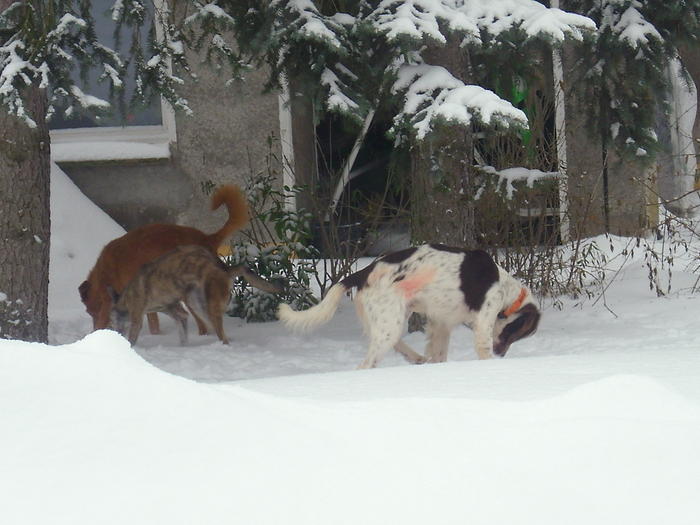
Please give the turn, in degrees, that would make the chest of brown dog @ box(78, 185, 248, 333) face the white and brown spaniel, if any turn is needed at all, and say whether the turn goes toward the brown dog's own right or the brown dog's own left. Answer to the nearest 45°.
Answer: approximately 135° to the brown dog's own left

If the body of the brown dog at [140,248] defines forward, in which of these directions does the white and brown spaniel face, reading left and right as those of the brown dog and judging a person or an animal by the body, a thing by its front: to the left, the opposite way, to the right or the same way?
the opposite way

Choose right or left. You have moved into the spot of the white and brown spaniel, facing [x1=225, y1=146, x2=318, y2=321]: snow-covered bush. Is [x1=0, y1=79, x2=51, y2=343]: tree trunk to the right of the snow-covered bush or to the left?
left

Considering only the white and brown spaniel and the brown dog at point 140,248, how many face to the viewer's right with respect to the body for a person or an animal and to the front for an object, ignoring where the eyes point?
1

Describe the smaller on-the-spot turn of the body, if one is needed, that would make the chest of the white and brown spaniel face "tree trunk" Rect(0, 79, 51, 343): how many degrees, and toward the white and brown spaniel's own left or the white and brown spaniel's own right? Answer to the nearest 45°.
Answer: approximately 180°

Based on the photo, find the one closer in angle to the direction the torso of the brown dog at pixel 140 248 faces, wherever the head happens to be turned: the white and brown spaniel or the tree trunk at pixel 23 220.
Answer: the tree trunk

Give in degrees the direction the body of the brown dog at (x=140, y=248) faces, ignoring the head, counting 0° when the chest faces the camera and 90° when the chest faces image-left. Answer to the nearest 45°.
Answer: approximately 90°

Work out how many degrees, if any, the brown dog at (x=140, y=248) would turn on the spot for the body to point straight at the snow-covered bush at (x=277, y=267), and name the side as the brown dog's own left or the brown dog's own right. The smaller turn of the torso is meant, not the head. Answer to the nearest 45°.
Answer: approximately 180°

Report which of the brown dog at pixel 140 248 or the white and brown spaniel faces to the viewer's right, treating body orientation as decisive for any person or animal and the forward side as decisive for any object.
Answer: the white and brown spaniel

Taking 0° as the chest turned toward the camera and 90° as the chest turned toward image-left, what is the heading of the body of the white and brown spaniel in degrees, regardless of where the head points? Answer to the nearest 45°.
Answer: approximately 270°

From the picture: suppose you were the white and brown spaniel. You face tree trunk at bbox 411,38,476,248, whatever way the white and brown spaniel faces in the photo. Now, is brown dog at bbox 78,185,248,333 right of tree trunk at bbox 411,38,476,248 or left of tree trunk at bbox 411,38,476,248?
left

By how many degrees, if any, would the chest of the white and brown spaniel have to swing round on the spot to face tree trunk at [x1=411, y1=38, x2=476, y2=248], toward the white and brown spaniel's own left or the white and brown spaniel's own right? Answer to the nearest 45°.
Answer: approximately 90° to the white and brown spaniel's own left
